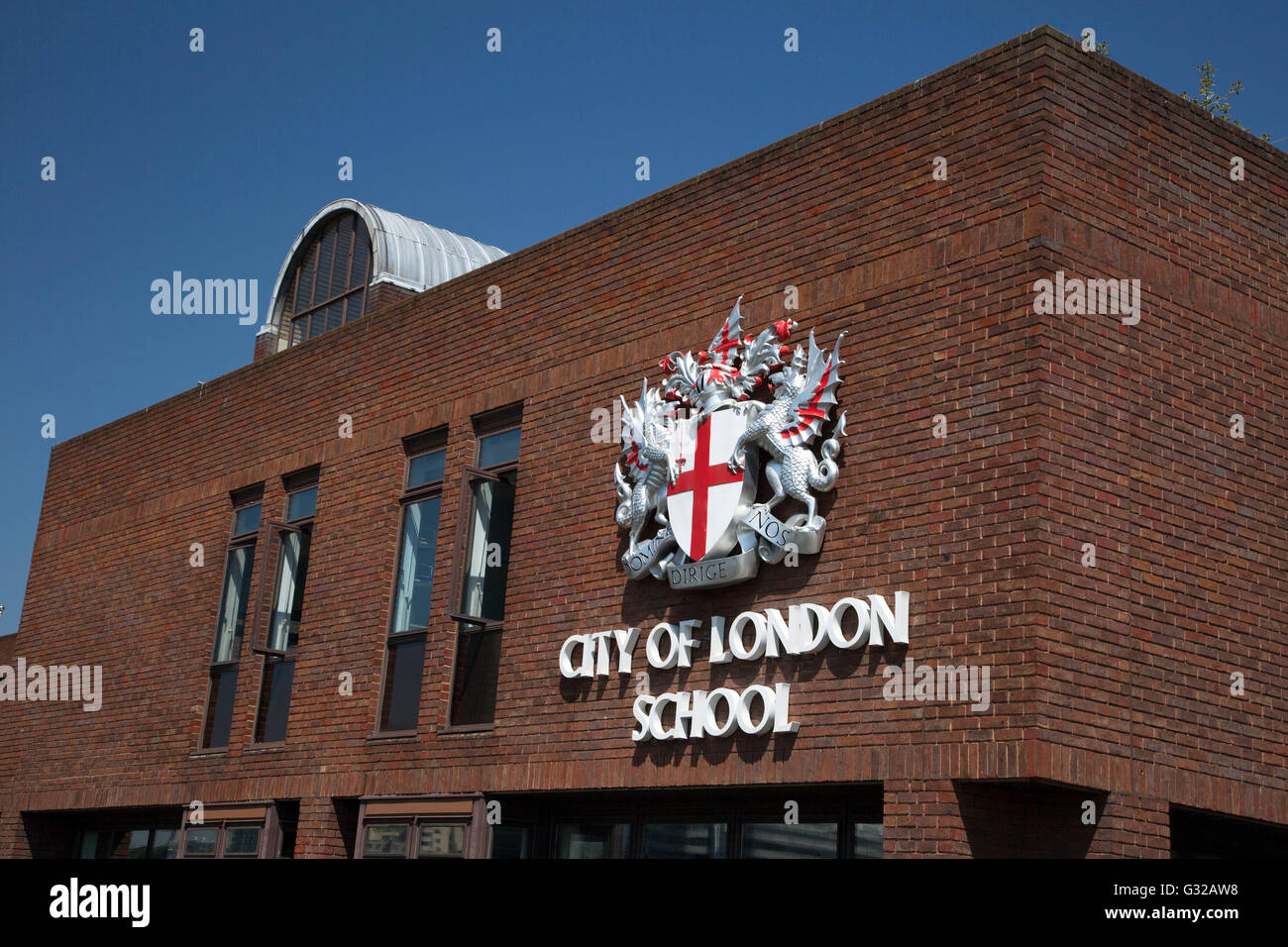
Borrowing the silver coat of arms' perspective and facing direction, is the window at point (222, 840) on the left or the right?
on its right

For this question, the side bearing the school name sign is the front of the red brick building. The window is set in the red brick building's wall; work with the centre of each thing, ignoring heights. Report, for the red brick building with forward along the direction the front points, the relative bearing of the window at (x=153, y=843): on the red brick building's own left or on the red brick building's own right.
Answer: on the red brick building's own right

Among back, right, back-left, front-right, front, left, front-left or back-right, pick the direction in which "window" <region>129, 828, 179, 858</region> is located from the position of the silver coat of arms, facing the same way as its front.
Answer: right

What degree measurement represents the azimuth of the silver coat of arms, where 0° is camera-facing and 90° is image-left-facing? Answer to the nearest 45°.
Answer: approximately 45°

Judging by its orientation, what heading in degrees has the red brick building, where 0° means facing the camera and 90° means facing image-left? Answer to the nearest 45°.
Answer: approximately 45°
